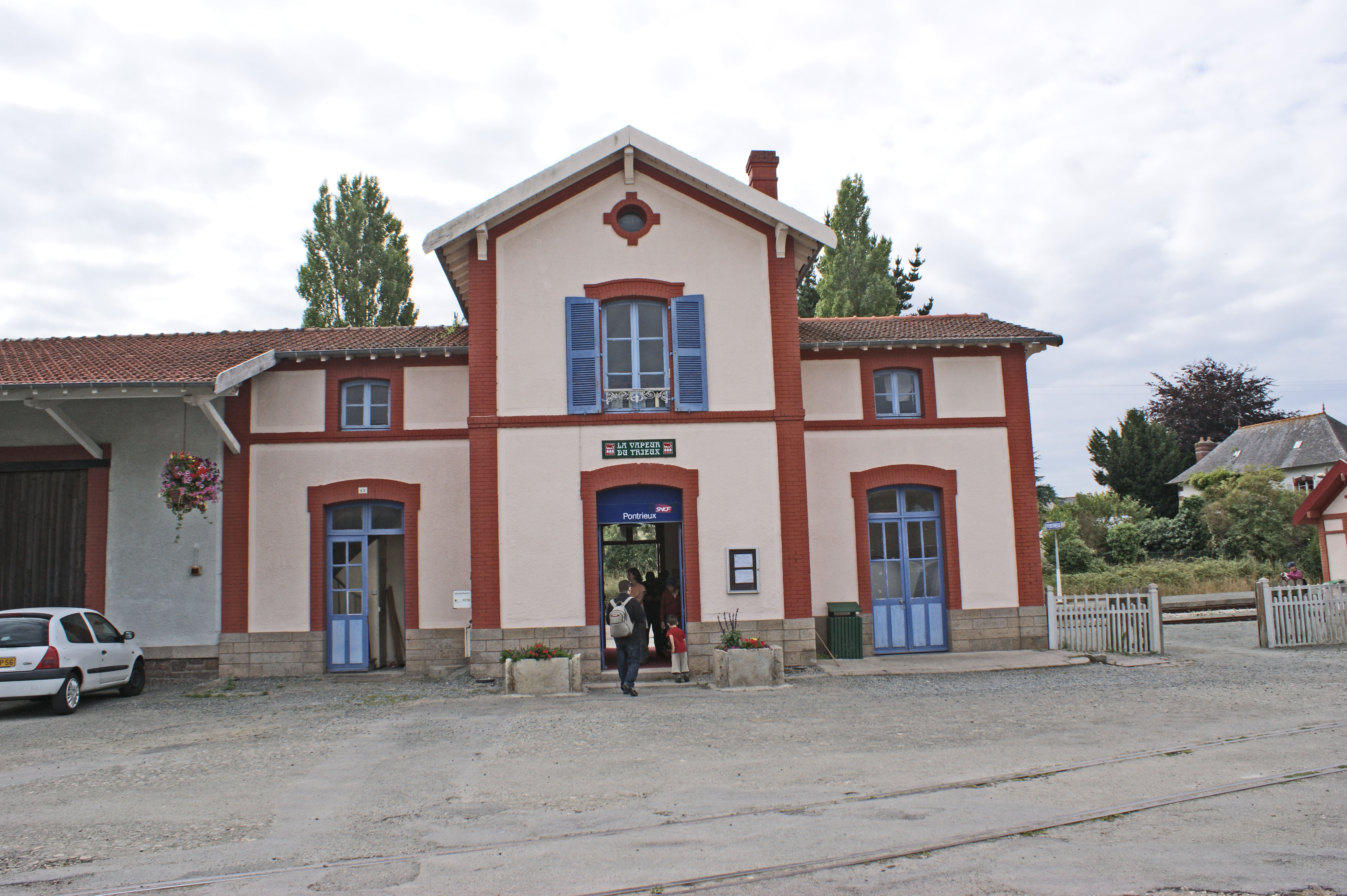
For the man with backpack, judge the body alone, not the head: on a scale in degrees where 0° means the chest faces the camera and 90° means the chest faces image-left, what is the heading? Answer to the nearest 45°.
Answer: approximately 225°

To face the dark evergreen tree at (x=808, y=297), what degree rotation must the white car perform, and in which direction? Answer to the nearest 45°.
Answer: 0° — it already faces it

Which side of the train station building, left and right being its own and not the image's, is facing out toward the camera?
front

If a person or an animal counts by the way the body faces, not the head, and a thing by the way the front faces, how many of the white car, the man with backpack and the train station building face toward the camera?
1

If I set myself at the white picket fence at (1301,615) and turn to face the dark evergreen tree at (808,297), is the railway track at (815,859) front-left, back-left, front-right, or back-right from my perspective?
back-left

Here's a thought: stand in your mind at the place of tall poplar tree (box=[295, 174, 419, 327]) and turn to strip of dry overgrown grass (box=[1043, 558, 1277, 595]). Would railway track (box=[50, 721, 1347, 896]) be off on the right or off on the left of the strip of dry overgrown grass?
right

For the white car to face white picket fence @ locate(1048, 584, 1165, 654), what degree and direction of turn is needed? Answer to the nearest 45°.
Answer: approximately 45° to its right

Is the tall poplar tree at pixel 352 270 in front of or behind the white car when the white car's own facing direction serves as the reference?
in front

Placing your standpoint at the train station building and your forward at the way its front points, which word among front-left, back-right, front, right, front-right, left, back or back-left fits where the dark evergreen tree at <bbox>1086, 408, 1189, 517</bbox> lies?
back-left

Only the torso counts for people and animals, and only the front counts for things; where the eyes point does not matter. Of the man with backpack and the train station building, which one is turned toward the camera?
the train station building

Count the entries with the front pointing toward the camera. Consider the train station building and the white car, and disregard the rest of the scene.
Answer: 1

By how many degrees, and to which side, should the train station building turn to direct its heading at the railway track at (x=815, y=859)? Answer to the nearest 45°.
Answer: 0° — it already faces it

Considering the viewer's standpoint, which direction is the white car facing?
facing away from the viewer and to the right of the viewer

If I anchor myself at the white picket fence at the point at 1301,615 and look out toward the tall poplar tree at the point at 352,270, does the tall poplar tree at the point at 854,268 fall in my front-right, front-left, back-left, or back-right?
front-right

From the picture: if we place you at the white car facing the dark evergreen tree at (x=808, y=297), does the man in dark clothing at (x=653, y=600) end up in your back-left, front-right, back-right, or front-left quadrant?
front-right

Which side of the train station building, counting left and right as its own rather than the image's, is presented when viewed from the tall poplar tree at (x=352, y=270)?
back

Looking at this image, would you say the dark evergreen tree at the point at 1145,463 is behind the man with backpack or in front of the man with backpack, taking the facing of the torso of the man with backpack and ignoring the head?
in front

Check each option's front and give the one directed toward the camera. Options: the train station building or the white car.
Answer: the train station building
